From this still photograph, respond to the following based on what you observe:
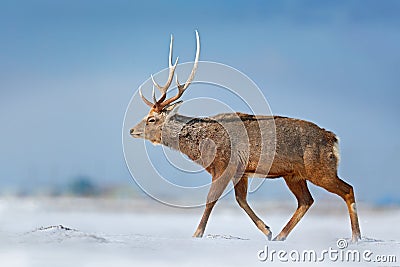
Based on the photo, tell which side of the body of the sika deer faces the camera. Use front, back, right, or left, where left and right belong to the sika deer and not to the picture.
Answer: left
